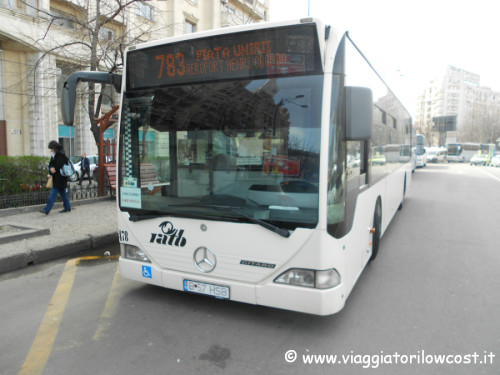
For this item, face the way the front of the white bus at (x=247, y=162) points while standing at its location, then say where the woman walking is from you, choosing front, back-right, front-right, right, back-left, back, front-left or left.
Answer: right

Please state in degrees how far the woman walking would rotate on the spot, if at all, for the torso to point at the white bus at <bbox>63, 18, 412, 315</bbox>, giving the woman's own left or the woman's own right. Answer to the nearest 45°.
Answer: approximately 180°

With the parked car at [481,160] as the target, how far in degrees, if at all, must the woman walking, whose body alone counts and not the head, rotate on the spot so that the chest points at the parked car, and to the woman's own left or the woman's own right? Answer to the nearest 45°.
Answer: approximately 135° to the woman's own right

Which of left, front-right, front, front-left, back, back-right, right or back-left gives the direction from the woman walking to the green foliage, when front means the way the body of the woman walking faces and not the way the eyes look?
front-right

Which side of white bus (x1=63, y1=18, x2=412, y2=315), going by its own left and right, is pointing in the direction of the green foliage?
right

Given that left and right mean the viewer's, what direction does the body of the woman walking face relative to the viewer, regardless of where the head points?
facing to the left of the viewer

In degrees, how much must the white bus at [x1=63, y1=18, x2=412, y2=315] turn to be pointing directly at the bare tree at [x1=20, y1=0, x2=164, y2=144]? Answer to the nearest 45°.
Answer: approximately 90° to its right

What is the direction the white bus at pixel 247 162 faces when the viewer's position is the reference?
facing the viewer and to the left of the viewer

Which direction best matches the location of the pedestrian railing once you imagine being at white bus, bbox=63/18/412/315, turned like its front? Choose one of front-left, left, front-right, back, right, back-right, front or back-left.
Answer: right

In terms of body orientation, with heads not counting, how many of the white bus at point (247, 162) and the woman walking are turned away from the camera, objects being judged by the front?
0
